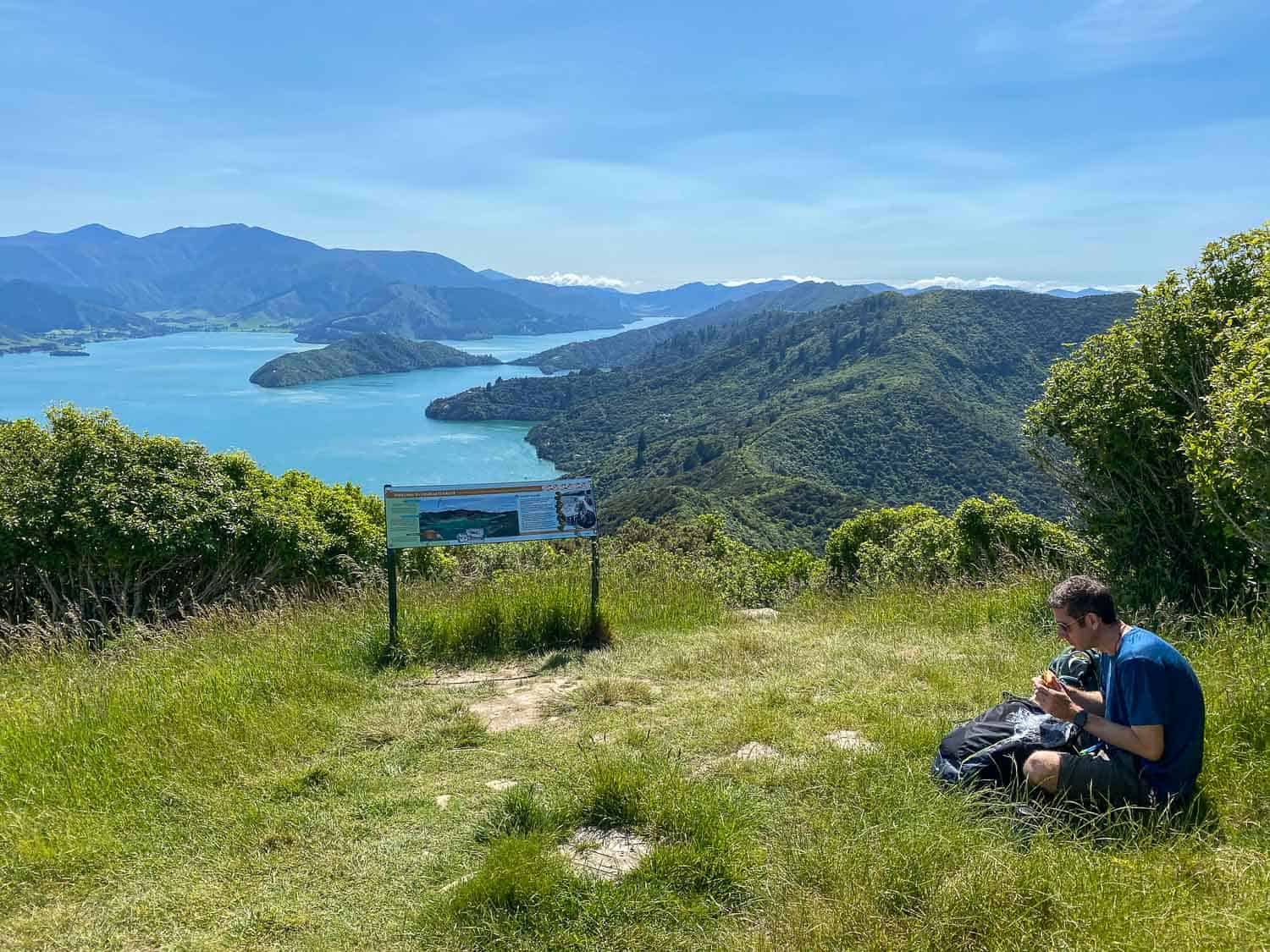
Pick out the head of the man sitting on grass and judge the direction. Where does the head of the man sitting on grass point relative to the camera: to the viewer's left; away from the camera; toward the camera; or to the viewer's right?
to the viewer's left

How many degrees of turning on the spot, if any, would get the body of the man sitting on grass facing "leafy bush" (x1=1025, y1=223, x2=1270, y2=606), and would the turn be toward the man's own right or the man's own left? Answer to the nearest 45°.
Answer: approximately 90° to the man's own right

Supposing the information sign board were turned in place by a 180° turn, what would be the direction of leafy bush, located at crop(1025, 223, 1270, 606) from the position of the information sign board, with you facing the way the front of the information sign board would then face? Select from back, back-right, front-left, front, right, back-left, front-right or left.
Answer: right

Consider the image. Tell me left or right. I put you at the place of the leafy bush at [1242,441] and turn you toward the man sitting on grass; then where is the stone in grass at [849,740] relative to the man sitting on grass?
right

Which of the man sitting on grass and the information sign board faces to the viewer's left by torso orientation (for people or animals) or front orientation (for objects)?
the man sitting on grass

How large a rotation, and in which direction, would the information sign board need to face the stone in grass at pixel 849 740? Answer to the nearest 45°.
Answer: approximately 45° to its left

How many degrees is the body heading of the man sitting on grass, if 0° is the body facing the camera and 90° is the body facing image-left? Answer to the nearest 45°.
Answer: approximately 90°

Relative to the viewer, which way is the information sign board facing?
toward the camera
